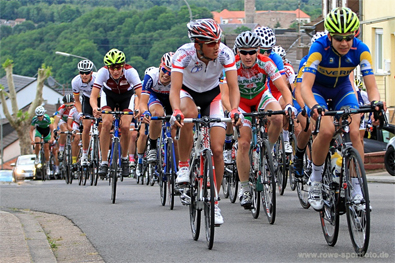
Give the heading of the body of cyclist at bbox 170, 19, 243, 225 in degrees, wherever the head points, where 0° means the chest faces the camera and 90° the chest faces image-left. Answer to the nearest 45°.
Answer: approximately 0°

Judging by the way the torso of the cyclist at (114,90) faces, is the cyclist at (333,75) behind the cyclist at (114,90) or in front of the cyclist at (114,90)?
in front

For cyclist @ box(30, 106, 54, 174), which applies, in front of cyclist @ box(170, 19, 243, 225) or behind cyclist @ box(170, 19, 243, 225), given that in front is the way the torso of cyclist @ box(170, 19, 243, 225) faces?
behind

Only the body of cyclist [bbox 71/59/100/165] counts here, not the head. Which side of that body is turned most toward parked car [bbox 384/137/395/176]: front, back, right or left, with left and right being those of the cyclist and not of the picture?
left

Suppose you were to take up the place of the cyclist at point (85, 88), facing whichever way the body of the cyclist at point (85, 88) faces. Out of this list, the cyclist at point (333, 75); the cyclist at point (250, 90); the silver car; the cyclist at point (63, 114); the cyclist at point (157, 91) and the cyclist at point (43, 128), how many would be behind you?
3

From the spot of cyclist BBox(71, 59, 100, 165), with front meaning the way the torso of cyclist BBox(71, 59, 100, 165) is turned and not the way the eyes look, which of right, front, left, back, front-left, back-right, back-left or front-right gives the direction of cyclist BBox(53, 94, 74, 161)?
back

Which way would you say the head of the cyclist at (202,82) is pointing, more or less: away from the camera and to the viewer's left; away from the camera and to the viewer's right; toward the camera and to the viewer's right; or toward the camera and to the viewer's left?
toward the camera and to the viewer's right

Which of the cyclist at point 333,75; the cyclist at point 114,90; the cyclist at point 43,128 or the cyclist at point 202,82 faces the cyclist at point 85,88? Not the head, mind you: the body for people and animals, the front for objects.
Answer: the cyclist at point 43,128

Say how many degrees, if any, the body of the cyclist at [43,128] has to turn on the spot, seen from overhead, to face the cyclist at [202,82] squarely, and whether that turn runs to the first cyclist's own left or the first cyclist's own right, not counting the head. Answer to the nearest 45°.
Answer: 0° — they already face them

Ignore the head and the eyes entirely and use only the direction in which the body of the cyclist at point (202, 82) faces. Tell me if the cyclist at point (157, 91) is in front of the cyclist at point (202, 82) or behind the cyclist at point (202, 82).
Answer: behind

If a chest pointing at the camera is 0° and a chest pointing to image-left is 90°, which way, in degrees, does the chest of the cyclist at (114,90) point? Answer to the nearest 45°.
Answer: approximately 0°
